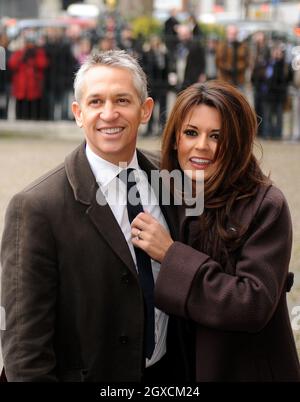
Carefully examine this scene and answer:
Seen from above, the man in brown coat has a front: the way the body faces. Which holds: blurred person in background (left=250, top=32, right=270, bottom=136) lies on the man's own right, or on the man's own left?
on the man's own left

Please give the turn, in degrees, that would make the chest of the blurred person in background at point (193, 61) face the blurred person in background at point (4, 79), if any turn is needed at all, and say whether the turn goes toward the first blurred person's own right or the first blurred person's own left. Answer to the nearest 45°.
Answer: approximately 45° to the first blurred person's own right

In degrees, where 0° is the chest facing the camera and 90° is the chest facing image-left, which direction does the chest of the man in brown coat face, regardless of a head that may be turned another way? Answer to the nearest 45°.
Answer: approximately 315°

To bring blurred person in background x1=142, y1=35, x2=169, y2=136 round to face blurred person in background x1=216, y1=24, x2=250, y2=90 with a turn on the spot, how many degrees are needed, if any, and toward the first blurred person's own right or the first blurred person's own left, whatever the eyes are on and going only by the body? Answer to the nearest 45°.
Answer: approximately 90° to the first blurred person's own left

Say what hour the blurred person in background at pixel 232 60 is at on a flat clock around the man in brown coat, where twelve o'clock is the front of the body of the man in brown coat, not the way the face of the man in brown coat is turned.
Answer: The blurred person in background is roughly at 8 o'clock from the man in brown coat.

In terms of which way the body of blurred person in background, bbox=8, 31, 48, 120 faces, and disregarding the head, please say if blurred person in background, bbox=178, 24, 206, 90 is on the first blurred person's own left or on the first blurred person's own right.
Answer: on the first blurred person's own left

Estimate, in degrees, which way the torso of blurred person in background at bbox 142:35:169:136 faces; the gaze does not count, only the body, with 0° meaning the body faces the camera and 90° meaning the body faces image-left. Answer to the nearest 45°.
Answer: approximately 0°

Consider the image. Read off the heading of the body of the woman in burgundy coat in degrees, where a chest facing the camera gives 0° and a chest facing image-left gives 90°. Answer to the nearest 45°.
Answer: approximately 45°

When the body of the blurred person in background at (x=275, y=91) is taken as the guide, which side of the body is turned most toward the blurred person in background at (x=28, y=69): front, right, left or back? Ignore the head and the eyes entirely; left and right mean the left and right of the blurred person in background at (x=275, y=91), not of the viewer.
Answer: right
